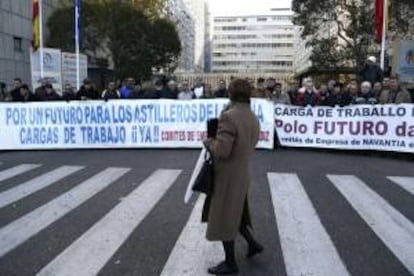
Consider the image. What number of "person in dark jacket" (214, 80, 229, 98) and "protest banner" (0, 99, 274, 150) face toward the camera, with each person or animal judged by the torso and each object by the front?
2

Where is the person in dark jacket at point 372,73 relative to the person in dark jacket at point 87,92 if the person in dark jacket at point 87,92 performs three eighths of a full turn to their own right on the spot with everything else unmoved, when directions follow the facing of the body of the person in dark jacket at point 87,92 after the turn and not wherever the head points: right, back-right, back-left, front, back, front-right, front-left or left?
back-right

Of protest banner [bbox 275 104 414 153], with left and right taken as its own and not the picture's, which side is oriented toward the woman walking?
front

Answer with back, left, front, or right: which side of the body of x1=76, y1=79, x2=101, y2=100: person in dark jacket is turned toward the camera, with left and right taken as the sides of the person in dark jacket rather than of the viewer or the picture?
front

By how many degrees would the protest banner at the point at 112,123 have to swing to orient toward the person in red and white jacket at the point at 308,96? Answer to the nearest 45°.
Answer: approximately 90° to its left

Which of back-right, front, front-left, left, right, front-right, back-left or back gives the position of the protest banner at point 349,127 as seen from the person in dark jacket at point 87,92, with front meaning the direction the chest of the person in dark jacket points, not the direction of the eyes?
front-left

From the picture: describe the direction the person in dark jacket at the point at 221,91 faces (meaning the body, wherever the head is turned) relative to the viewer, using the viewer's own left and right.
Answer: facing the viewer

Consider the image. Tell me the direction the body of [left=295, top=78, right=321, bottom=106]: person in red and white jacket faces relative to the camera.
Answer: toward the camera

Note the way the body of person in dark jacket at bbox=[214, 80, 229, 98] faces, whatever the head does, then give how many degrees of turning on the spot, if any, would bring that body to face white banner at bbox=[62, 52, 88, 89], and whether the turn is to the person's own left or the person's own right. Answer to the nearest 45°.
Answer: approximately 135° to the person's own right

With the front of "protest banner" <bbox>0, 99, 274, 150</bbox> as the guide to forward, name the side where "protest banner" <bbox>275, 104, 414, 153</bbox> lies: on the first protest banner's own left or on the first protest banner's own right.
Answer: on the first protest banner's own left

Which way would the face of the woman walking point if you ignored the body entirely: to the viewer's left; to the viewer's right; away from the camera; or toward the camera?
away from the camera

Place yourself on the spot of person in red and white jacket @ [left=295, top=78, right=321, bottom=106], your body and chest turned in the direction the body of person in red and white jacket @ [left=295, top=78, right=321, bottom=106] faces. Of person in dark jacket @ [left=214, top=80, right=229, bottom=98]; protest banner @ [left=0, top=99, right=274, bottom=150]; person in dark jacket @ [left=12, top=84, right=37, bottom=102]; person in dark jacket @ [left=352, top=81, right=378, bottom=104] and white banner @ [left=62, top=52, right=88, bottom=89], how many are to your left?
1

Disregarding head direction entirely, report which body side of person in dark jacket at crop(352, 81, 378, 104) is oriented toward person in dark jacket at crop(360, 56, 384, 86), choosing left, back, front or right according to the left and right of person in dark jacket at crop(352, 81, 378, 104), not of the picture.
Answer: back

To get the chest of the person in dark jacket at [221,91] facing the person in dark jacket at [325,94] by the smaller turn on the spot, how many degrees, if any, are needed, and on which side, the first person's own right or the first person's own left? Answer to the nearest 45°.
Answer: approximately 45° to the first person's own left
